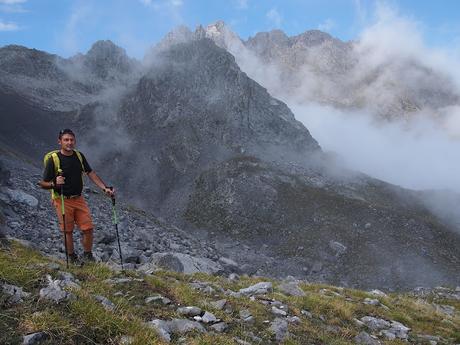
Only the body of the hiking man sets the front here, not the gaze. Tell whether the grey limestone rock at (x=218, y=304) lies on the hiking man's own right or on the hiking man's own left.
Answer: on the hiking man's own left

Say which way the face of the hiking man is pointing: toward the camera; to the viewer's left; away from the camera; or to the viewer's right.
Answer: toward the camera

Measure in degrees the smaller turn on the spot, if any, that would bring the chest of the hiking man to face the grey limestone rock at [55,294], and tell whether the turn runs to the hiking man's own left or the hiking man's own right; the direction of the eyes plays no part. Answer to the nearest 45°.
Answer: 0° — they already face it

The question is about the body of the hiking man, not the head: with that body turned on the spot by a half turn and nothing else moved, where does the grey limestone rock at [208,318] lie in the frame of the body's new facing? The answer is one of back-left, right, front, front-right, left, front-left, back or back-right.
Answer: back-right

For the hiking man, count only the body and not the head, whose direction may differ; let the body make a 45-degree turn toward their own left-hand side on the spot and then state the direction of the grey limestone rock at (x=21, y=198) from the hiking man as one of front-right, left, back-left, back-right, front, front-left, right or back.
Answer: back-left

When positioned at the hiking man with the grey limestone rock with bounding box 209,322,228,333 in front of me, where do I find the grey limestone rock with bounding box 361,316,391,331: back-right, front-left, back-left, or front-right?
front-left

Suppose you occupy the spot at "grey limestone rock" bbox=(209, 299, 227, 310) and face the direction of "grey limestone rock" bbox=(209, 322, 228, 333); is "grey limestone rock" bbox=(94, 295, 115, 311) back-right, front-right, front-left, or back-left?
front-right

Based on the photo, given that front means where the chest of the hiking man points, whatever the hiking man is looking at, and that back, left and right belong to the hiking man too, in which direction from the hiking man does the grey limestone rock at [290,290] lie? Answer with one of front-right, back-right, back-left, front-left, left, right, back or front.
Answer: left

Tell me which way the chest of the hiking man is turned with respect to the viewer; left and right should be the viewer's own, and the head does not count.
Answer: facing the viewer

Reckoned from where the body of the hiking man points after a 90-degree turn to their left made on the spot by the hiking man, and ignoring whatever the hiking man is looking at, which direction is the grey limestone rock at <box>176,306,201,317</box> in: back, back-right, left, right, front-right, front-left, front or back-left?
front-right

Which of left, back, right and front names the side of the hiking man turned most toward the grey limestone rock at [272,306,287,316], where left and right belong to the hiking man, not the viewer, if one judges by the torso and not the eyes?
front

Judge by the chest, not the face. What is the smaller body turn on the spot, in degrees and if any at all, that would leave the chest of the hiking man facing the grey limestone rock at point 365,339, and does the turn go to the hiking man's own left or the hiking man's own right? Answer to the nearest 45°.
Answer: approximately 45° to the hiking man's own left

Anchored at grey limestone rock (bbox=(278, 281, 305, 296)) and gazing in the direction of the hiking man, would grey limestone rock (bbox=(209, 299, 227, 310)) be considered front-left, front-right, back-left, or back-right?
front-left

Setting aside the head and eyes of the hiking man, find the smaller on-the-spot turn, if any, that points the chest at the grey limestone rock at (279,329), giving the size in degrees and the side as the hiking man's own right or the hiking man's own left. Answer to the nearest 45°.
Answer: approximately 45° to the hiking man's own left
